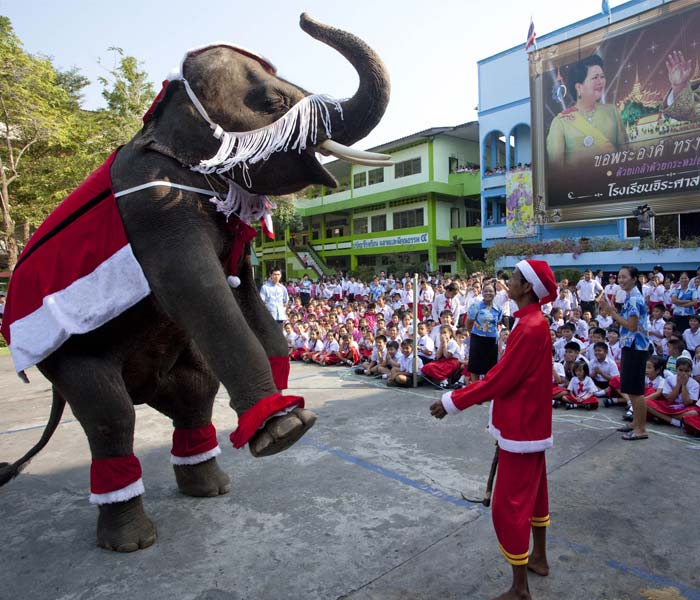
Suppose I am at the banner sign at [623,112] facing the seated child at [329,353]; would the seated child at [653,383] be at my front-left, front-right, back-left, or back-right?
front-left

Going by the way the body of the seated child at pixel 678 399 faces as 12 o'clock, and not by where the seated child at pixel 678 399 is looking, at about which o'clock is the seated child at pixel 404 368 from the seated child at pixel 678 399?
the seated child at pixel 404 368 is roughly at 2 o'clock from the seated child at pixel 678 399.

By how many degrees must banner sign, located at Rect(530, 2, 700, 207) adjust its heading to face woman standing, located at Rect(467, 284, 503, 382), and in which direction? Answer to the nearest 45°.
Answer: approximately 45° to its left

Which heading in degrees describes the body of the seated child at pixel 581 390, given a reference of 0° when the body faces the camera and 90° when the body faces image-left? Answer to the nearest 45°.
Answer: approximately 0°

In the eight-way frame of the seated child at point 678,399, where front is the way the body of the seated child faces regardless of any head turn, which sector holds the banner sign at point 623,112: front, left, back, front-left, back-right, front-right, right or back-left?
back-right

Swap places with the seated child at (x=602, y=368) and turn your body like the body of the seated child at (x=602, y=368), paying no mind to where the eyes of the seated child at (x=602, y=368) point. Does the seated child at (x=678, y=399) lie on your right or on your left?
on your left

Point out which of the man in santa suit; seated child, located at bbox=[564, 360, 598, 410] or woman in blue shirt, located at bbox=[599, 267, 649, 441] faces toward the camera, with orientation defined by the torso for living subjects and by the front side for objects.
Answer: the seated child

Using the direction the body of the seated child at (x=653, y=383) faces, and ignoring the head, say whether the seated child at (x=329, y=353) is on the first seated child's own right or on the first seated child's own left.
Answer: on the first seated child's own right

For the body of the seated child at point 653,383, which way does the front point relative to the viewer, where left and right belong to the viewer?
facing the viewer and to the left of the viewer

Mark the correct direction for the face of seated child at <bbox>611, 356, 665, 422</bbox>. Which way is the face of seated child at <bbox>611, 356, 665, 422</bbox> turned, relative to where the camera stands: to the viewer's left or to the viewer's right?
to the viewer's left

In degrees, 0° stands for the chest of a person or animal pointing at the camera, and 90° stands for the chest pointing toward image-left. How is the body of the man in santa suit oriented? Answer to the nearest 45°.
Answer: approximately 90°

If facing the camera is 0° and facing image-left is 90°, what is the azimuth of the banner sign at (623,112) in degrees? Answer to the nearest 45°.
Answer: approximately 45°

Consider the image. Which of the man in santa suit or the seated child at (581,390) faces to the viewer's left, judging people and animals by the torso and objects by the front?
the man in santa suit

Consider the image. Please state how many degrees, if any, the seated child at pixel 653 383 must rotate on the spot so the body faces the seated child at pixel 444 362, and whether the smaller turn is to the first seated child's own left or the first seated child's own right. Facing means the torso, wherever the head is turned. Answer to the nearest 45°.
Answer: approximately 45° to the first seated child's own right

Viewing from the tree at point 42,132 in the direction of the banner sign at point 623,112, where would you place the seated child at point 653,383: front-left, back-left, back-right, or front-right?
front-right

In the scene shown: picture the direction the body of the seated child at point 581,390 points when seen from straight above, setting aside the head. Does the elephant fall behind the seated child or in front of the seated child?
in front

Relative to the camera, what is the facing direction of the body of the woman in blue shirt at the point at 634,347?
to the viewer's left
